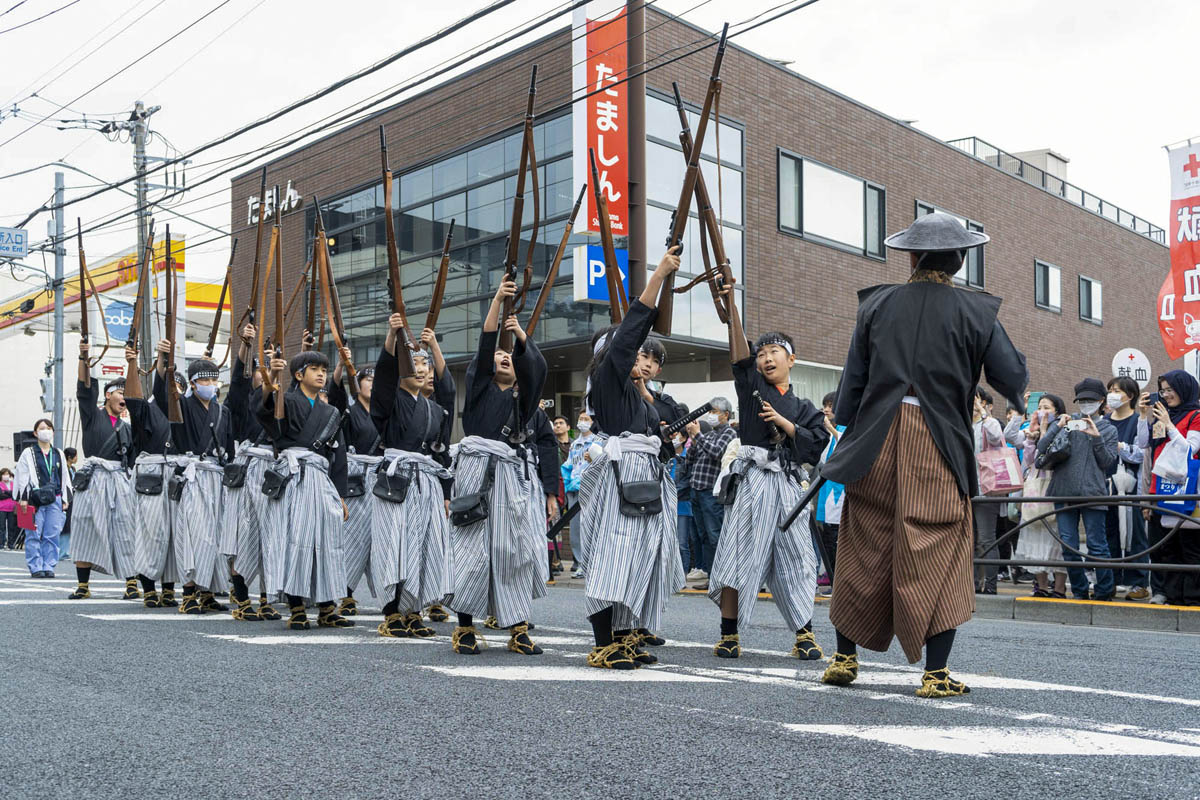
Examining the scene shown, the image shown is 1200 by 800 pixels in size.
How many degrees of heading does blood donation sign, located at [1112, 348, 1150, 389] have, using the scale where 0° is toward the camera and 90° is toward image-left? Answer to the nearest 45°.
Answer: approximately 0°

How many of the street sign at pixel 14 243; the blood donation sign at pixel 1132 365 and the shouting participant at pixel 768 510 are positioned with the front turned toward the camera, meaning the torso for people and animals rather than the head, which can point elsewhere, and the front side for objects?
3

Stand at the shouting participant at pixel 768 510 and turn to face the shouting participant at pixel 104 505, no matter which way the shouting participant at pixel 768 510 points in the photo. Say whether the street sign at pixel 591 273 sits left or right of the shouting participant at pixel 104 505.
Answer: right

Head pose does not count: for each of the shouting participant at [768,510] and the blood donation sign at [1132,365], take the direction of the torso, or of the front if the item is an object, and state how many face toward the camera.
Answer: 2

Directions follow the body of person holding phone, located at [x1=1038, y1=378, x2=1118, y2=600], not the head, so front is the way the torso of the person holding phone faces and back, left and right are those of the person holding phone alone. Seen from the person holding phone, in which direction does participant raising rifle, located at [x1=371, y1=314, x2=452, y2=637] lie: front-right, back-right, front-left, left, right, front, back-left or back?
front

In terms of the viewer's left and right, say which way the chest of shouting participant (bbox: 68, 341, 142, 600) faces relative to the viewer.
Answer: facing the viewer and to the right of the viewer

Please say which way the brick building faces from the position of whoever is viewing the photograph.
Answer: facing the viewer and to the left of the viewer
